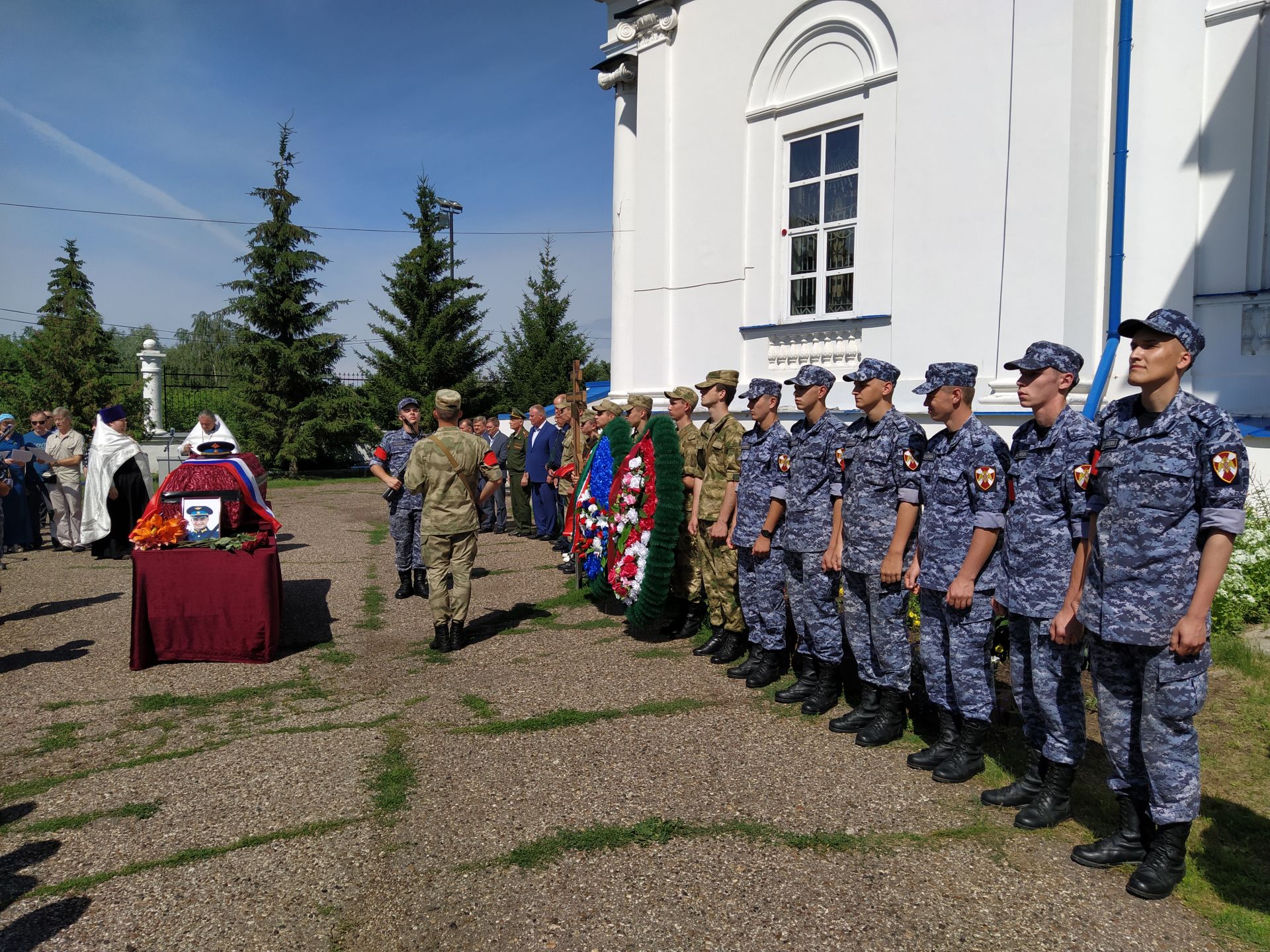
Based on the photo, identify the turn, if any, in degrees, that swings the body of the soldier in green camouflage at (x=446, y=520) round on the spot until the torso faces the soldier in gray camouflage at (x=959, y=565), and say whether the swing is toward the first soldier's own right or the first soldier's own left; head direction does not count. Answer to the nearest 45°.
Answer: approximately 135° to the first soldier's own right

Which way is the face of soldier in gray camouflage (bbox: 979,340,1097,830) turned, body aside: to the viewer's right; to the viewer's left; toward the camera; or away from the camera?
to the viewer's left

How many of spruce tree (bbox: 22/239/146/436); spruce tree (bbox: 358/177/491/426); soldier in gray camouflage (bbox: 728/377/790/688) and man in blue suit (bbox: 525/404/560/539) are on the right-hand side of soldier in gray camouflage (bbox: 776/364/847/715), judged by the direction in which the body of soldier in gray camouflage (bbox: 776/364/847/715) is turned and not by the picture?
4

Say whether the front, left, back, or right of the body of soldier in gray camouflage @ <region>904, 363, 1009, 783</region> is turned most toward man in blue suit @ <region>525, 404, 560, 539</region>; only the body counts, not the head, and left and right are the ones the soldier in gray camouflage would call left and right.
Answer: right

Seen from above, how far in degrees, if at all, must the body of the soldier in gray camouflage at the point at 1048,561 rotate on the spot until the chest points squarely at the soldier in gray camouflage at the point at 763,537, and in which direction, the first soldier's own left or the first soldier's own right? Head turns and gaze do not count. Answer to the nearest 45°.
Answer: approximately 90° to the first soldier's own right

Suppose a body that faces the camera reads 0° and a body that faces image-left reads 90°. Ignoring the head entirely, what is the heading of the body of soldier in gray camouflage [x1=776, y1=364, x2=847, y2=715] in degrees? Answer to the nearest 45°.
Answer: approximately 45°

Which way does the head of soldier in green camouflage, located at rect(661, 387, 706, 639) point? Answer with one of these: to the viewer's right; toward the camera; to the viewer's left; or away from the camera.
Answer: to the viewer's left

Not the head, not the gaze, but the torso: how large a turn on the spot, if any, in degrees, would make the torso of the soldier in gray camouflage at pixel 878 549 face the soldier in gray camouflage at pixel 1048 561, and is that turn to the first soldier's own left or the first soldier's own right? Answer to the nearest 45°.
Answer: approximately 90° to the first soldier's own left

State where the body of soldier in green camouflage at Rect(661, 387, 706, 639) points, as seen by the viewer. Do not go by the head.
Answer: to the viewer's left

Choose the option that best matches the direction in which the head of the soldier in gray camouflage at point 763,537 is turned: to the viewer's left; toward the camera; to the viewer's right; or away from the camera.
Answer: to the viewer's left

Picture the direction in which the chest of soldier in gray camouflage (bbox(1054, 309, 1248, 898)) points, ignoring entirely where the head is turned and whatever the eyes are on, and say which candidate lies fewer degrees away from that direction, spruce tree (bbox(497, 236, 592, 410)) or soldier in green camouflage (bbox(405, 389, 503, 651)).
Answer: the soldier in green camouflage

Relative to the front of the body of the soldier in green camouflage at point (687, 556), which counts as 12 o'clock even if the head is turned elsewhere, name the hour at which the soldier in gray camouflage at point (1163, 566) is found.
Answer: The soldier in gray camouflage is roughly at 8 o'clock from the soldier in green camouflage.

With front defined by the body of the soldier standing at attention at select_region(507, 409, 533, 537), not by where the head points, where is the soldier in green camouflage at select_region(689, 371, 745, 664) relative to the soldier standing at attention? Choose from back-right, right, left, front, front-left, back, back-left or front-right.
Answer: front-left

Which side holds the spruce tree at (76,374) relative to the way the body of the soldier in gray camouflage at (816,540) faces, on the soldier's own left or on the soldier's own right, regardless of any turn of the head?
on the soldier's own right

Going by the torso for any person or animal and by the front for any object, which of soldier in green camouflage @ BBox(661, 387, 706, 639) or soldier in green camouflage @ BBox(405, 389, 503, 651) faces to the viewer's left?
soldier in green camouflage @ BBox(661, 387, 706, 639)

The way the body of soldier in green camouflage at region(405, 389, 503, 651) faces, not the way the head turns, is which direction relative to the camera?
away from the camera

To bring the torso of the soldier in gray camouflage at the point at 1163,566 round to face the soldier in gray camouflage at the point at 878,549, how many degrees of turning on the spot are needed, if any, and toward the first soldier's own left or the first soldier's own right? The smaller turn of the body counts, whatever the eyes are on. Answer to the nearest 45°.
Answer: approximately 90° to the first soldier's own right

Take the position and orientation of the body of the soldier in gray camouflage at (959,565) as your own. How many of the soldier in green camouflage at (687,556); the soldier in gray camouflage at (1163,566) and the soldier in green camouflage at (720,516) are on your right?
2
